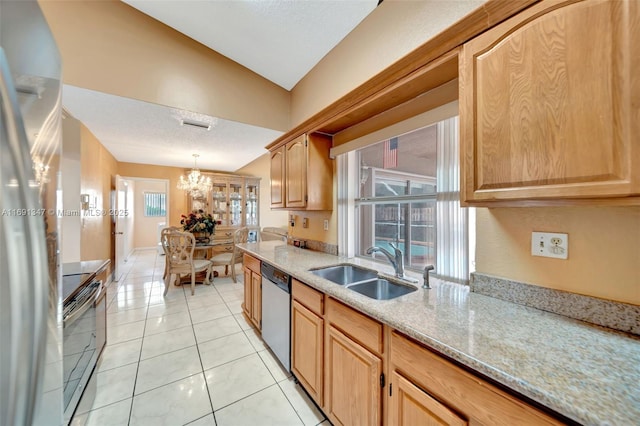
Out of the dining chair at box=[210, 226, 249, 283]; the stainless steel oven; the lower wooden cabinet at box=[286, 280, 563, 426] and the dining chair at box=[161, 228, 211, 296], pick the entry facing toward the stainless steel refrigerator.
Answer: the lower wooden cabinet

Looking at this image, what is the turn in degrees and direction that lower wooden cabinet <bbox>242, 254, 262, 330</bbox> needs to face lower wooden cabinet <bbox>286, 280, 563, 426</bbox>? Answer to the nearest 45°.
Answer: approximately 90° to its left

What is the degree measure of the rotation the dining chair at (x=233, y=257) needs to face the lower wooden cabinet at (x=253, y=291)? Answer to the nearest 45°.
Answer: approximately 135° to its left

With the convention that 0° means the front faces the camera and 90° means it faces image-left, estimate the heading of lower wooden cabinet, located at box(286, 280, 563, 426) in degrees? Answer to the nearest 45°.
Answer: approximately 45°

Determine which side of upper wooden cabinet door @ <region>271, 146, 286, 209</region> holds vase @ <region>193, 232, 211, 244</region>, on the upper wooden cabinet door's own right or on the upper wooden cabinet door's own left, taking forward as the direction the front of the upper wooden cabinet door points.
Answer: on the upper wooden cabinet door's own right

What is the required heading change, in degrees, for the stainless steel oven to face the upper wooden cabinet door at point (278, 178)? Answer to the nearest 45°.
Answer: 0° — it already faces it

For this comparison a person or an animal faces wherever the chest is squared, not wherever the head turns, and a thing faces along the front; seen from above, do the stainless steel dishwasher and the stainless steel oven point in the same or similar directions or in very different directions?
very different directions

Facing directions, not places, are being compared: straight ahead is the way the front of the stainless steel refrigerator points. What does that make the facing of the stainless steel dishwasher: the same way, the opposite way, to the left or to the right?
the opposite way

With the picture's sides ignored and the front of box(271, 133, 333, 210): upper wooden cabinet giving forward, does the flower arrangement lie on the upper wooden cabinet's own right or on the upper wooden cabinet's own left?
on the upper wooden cabinet's own right

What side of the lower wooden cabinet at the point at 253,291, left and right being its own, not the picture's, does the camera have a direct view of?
left
